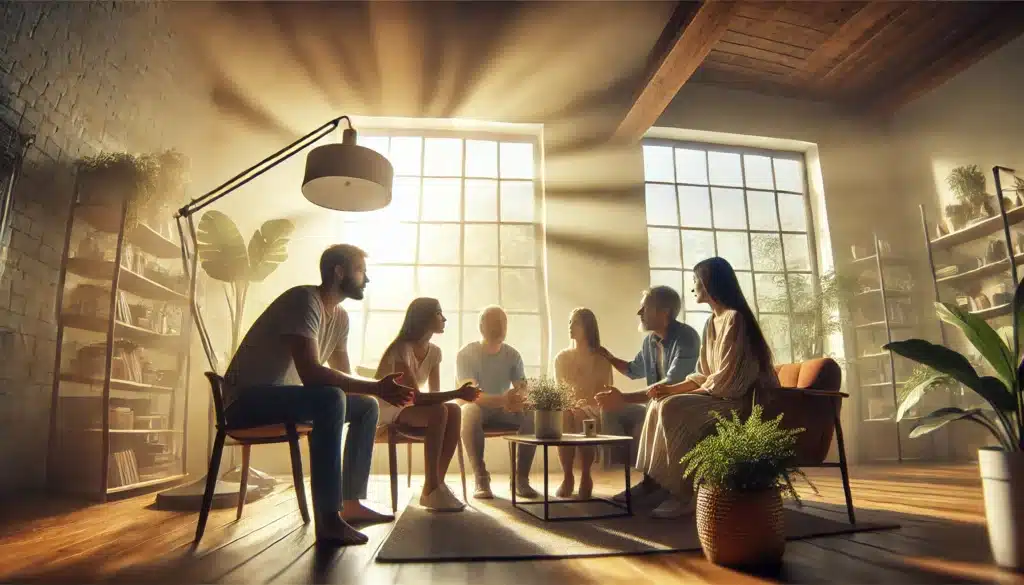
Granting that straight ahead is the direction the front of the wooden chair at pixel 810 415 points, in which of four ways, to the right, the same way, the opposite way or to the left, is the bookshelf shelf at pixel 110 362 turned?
the opposite way

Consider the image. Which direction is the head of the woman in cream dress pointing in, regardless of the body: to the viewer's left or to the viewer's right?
to the viewer's left

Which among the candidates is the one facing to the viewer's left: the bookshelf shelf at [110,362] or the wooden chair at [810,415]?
the wooden chair

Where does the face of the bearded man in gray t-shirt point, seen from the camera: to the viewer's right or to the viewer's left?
to the viewer's right

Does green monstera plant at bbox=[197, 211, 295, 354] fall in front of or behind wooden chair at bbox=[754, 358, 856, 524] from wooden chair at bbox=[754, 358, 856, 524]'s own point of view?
in front

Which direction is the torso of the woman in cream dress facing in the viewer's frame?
to the viewer's left

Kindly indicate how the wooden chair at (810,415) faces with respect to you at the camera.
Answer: facing to the left of the viewer

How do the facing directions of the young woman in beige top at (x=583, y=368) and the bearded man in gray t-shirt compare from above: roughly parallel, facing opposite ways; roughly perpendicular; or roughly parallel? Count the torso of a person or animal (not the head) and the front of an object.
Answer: roughly perpendicular

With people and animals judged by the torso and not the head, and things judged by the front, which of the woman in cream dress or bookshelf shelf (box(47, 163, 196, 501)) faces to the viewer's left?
the woman in cream dress

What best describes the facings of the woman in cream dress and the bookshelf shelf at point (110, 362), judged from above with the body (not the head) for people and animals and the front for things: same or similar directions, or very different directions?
very different directions

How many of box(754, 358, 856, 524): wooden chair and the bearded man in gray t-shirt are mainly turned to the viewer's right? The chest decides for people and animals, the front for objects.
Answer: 1

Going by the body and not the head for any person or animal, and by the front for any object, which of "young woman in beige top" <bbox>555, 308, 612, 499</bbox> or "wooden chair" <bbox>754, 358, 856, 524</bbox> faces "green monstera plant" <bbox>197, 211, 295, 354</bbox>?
the wooden chair

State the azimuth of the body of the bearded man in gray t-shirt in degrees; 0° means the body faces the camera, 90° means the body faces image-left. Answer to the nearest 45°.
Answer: approximately 270°
